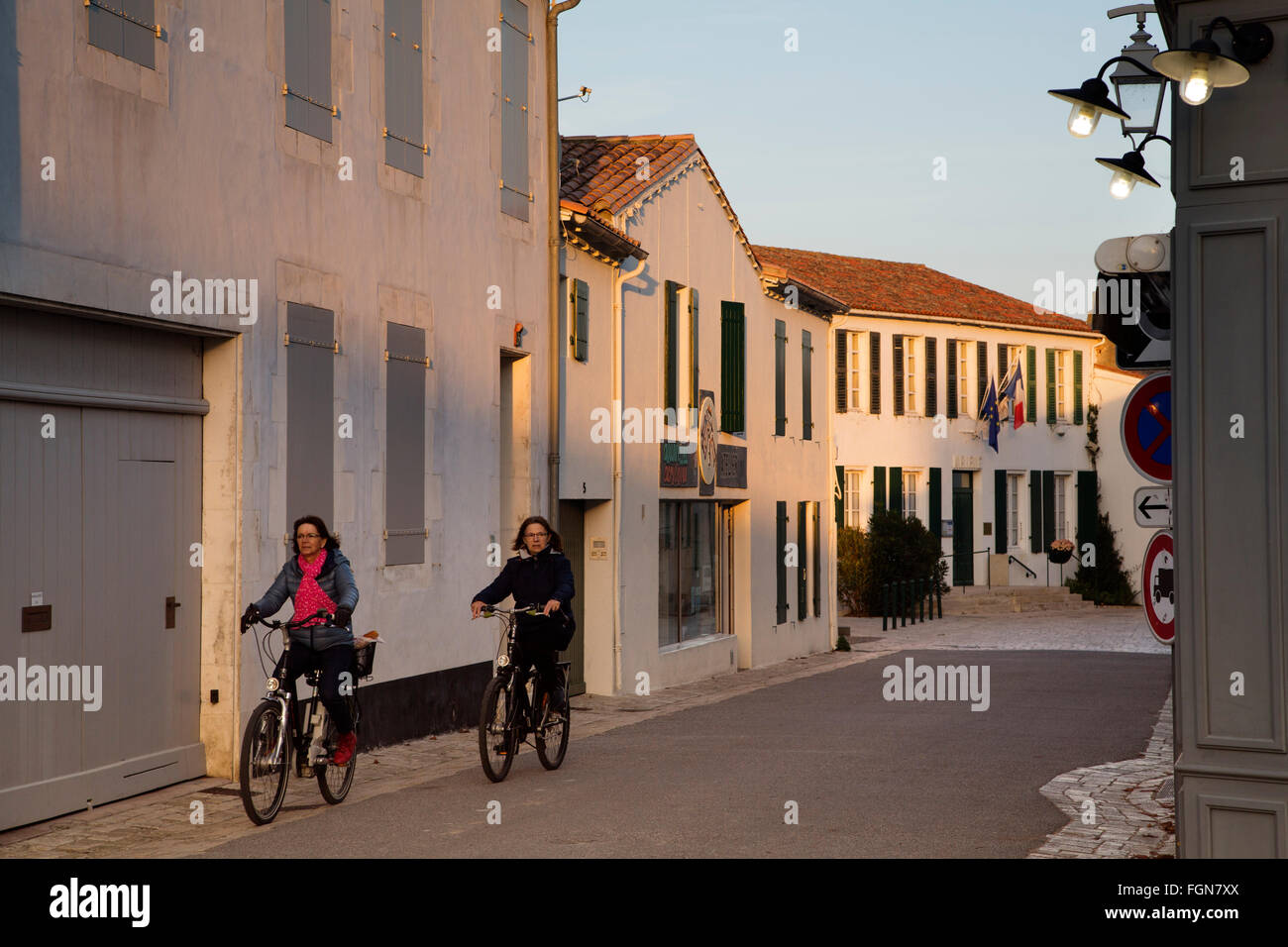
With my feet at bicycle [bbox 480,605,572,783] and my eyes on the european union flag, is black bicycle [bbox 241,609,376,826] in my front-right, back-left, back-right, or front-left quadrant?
back-left

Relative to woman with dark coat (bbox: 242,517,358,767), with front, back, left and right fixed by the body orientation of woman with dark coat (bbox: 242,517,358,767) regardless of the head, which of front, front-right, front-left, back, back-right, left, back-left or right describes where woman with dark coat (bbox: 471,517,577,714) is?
back

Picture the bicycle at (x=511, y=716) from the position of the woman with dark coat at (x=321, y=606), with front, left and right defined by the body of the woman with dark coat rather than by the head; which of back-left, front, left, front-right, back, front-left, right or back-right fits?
back

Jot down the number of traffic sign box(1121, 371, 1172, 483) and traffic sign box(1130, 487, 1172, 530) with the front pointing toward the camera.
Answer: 2

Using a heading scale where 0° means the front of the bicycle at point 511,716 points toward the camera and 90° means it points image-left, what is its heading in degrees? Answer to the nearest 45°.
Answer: approximately 45°

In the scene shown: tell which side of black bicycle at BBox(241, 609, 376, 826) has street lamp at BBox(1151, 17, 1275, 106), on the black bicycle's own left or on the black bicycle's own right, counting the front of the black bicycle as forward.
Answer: on the black bicycle's own left

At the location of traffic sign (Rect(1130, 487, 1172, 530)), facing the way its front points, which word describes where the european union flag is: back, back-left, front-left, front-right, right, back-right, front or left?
back

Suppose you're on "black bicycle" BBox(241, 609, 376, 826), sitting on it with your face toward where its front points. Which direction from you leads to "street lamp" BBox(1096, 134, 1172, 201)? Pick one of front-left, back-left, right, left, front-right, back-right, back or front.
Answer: back-left

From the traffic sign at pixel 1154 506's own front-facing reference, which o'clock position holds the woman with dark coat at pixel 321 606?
The woman with dark coat is roughly at 3 o'clock from the traffic sign.

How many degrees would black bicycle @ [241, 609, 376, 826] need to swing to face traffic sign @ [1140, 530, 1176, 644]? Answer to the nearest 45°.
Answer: approximately 90° to its left
